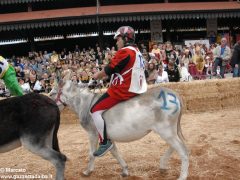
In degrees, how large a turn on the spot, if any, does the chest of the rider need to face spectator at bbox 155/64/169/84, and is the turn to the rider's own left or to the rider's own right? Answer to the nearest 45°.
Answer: approximately 90° to the rider's own right

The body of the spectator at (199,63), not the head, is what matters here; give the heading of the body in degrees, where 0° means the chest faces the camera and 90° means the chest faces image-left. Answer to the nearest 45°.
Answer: approximately 0°

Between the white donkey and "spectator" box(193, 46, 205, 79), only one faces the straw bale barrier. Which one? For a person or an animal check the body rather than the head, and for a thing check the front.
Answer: the spectator

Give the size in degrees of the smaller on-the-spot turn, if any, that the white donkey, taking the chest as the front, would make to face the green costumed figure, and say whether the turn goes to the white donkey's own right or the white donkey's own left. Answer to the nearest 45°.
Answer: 0° — it already faces them

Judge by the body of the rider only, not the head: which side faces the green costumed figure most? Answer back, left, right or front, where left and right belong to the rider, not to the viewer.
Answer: front

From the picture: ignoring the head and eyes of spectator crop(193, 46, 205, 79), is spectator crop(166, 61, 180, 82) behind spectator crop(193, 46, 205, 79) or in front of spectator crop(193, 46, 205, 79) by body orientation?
in front

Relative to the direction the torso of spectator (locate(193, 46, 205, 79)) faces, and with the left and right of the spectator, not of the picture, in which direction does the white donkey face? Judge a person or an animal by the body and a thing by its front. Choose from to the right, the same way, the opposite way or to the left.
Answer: to the right

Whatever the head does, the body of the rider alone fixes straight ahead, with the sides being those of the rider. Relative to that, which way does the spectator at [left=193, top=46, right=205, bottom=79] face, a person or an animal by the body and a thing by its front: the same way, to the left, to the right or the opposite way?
to the left

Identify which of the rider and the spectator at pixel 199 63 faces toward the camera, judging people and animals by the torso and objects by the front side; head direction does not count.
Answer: the spectator

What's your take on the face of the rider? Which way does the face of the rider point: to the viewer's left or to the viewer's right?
to the viewer's left

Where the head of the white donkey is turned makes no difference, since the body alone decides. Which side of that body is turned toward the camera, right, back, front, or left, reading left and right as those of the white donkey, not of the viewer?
left

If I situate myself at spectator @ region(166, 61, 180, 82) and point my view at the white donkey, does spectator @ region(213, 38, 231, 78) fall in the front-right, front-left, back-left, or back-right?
back-left

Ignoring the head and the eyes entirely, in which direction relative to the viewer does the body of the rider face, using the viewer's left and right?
facing to the left of the viewer

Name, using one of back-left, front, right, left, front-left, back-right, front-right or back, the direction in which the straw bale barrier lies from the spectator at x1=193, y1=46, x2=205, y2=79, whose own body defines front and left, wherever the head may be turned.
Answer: front

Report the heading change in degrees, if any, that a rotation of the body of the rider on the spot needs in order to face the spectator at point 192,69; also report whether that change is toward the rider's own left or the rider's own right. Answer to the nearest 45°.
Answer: approximately 90° to the rider's own right

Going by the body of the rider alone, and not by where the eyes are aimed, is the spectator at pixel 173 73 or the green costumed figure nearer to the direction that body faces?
the green costumed figure

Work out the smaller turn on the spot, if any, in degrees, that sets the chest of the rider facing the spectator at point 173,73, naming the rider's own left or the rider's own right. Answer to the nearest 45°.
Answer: approximately 90° to the rider's own right

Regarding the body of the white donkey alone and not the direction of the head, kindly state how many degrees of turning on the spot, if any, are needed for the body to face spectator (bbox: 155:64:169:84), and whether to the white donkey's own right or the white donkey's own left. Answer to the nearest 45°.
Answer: approximately 90° to the white donkey's own right
